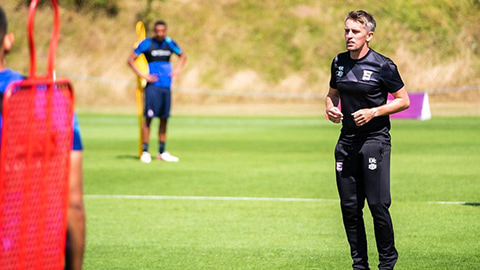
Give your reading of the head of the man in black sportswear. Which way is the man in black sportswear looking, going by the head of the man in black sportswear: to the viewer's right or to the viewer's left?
to the viewer's left

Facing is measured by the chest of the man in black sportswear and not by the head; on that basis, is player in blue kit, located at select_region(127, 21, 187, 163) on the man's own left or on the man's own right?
on the man's own right

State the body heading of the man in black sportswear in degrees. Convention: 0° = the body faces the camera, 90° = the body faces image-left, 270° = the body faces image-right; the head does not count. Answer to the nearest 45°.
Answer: approximately 45°

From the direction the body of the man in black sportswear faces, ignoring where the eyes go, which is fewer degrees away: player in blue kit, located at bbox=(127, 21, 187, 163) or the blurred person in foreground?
the blurred person in foreground
